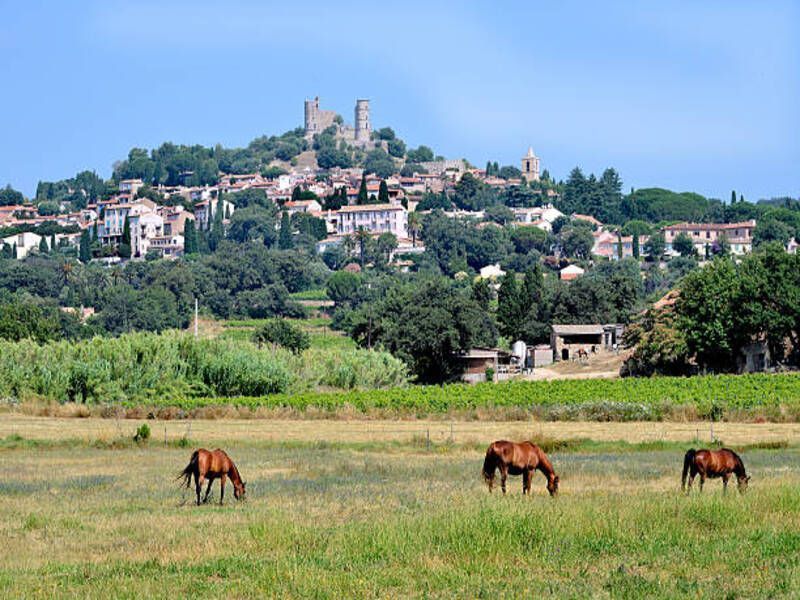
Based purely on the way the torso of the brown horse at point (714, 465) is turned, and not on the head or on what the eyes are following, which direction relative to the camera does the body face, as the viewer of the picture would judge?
to the viewer's right

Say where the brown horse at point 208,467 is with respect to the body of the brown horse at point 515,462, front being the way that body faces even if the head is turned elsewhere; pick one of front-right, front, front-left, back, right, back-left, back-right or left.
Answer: back

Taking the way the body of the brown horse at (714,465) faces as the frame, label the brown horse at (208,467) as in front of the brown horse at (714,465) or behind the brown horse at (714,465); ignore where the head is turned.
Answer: behind

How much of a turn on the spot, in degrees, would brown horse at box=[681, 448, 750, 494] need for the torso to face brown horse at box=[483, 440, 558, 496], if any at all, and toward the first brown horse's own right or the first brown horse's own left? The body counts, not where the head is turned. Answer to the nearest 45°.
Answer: approximately 180°

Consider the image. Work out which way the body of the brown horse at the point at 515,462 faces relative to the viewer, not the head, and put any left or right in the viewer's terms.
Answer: facing to the right of the viewer

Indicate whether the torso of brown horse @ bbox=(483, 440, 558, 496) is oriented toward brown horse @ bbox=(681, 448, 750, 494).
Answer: yes

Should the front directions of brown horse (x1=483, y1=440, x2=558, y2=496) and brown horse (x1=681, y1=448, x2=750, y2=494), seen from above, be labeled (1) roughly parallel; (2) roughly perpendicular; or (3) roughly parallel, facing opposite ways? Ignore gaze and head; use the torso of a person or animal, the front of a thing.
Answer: roughly parallel

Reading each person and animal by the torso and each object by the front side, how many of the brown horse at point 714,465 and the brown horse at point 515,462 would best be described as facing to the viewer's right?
2
